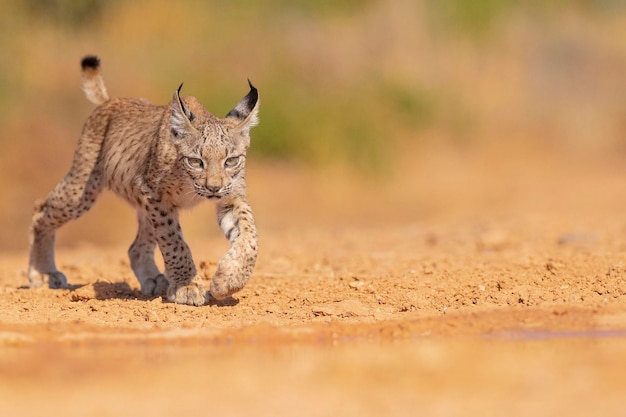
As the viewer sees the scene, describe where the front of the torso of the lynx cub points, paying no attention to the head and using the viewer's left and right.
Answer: facing the viewer and to the right of the viewer
